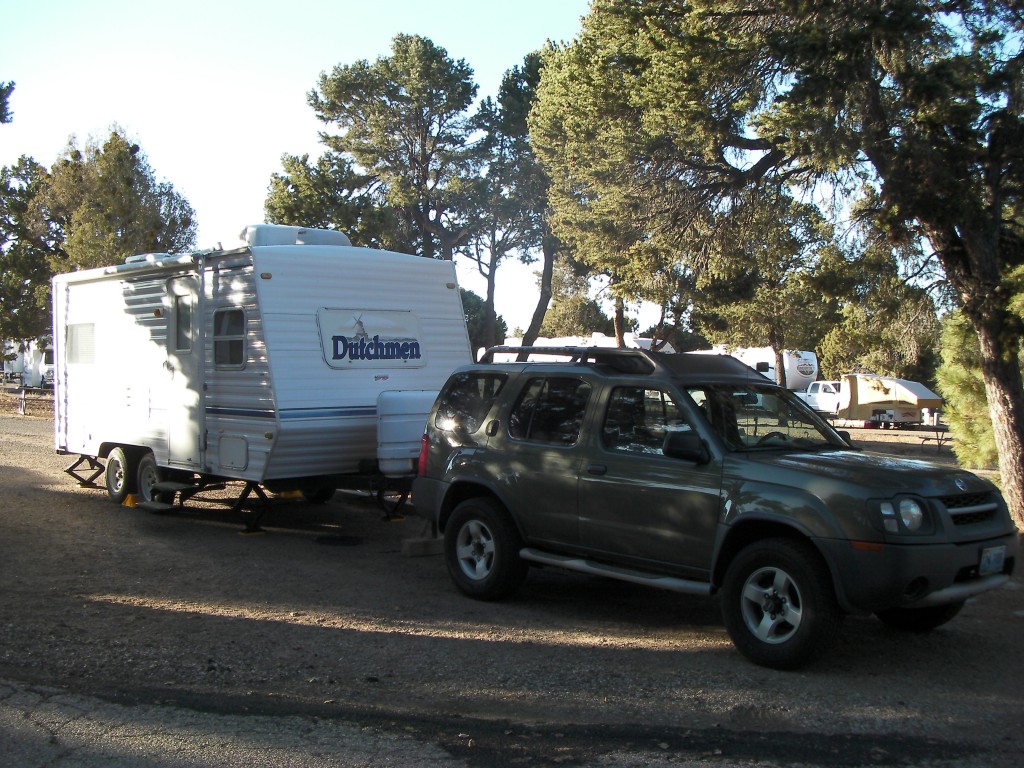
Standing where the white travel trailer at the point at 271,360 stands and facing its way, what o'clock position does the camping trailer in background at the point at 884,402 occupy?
The camping trailer in background is roughly at 9 o'clock from the white travel trailer.

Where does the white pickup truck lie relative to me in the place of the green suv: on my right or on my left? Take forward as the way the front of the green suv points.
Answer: on my left

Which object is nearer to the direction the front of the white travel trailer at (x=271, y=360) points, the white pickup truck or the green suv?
the green suv

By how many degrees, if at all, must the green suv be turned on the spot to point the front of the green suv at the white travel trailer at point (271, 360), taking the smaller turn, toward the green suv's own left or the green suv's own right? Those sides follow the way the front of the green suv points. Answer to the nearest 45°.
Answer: approximately 180°

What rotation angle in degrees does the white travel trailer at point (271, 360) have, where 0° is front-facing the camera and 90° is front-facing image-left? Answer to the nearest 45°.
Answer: approximately 315°

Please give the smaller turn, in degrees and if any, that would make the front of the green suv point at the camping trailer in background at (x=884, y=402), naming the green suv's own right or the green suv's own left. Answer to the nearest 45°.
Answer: approximately 135° to the green suv's own left

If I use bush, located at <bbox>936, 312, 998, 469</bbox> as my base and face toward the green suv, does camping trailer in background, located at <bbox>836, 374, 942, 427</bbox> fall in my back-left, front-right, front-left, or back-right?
back-right
